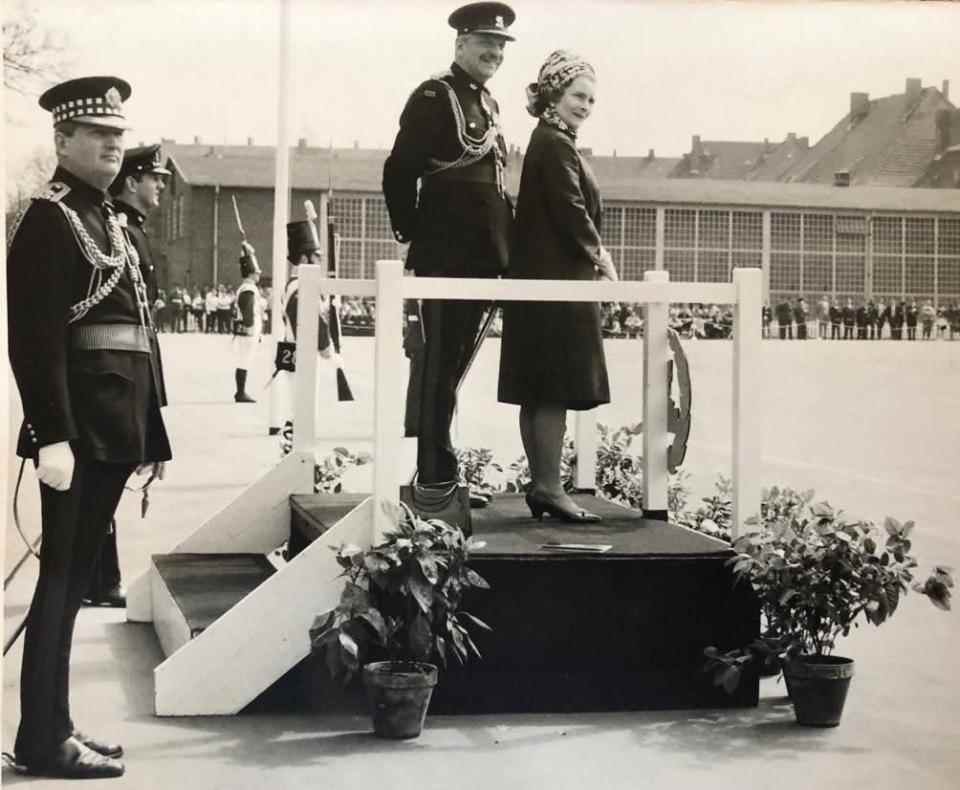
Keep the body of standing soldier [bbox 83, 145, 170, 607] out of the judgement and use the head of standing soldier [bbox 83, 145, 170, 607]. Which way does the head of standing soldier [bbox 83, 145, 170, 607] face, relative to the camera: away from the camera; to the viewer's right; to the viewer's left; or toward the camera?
to the viewer's right

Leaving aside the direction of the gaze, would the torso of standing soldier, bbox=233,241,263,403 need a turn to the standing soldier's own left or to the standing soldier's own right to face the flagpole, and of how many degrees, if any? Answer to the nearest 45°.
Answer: approximately 90° to the standing soldier's own right

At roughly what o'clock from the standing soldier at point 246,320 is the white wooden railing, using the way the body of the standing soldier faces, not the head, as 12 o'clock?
The white wooden railing is roughly at 2 o'clock from the standing soldier.

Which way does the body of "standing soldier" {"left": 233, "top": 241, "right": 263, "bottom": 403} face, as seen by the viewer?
to the viewer's right

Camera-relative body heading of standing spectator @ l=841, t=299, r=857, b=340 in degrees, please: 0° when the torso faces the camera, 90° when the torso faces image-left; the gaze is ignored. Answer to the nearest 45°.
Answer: approximately 0°

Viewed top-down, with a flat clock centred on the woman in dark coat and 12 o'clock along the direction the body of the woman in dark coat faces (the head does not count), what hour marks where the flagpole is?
The flagpole is roughly at 7 o'clock from the woman in dark coat.

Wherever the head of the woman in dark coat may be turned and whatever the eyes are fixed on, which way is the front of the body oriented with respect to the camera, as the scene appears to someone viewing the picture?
to the viewer's right

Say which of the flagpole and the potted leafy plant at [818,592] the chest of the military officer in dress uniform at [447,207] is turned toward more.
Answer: the potted leafy plant

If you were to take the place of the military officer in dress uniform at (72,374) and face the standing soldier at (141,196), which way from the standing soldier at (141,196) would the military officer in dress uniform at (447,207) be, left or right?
right
